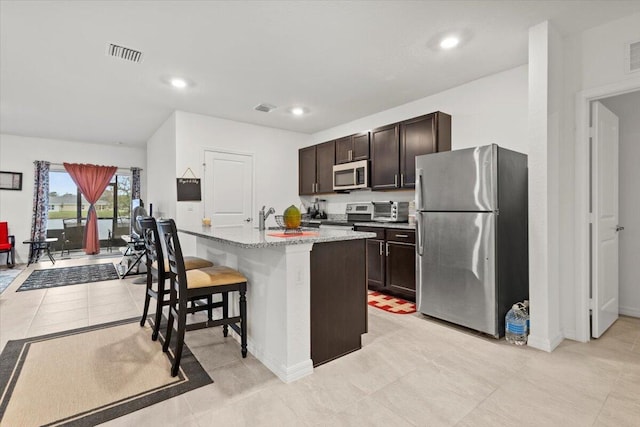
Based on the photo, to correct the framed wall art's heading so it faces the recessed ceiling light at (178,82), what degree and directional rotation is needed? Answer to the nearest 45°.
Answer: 0° — it already faces it

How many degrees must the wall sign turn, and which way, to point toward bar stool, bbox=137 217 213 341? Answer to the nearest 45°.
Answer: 0° — it already faces it

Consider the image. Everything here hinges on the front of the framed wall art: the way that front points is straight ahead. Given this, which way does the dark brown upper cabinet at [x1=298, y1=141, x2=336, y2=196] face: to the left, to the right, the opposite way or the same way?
to the right

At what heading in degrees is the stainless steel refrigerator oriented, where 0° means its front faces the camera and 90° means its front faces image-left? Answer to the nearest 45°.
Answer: approximately 45°

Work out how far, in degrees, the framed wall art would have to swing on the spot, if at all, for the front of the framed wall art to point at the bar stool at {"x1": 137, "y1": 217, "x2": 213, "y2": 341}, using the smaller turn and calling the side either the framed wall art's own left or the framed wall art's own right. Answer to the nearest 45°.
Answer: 0° — it already faces it

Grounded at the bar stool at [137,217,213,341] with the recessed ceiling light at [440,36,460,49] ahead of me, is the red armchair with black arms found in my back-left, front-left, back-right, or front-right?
back-left

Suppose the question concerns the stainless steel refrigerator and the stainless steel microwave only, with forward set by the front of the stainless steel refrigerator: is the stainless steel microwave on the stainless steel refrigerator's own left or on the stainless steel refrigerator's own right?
on the stainless steel refrigerator's own right
